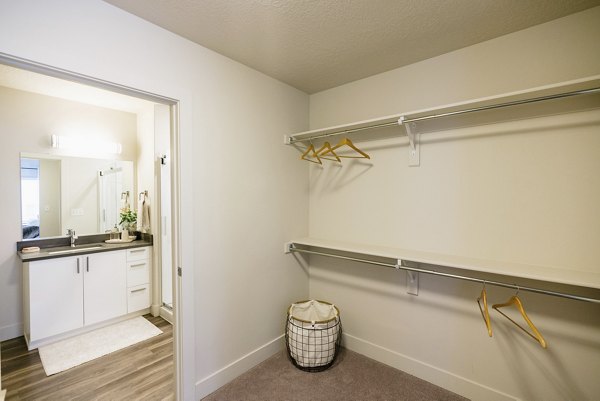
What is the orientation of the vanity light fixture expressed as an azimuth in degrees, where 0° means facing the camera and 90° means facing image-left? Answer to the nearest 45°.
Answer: approximately 315°

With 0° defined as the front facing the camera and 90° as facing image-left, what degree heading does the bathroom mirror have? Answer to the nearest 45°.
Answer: approximately 315°

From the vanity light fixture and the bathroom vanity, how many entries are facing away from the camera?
0

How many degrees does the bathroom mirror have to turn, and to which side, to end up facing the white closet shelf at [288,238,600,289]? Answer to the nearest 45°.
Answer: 0° — it already faces it
